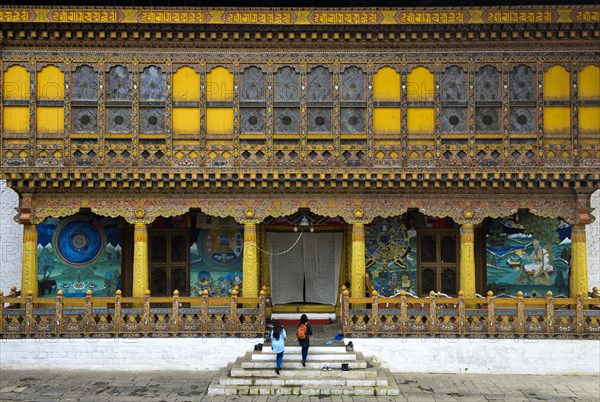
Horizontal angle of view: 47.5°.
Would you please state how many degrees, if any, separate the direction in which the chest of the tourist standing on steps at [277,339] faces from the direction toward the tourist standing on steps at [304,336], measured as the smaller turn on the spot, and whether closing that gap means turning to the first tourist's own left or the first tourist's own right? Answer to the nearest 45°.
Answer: approximately 45° to the first tourist's own right

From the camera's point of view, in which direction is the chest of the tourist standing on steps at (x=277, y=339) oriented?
away from the camera
